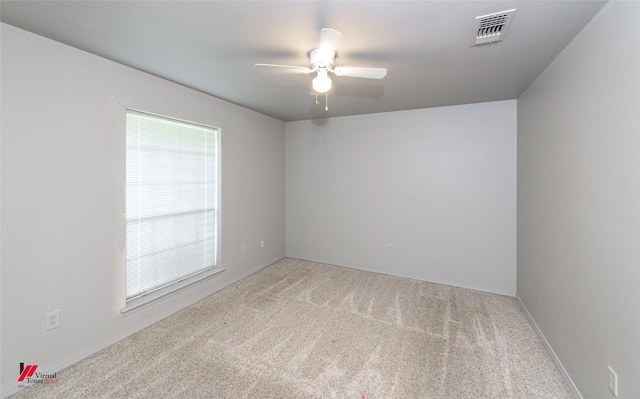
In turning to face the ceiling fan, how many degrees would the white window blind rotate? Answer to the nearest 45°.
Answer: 0° — it already faces it

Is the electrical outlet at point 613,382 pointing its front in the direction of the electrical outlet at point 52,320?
yes

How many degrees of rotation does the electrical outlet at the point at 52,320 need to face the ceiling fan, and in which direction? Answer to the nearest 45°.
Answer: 0° — it already faces it

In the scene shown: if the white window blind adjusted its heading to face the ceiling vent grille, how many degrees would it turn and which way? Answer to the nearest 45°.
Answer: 0° — it already faces it

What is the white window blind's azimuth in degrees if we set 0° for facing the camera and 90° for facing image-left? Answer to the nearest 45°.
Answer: approximately 315°

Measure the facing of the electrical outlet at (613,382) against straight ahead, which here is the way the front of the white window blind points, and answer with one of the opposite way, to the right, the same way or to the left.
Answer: the opposite way

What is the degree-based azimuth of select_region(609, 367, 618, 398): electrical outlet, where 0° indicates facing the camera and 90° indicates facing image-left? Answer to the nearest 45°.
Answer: approximately 45°

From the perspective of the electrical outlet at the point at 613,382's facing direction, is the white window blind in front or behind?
in front

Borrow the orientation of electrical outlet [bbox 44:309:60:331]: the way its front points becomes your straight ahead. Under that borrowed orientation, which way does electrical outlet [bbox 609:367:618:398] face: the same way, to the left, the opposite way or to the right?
the opposite way

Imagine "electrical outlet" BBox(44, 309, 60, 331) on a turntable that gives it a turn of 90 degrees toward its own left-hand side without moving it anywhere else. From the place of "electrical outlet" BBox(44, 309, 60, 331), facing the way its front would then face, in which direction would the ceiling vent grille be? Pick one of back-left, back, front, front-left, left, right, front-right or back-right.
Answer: right
